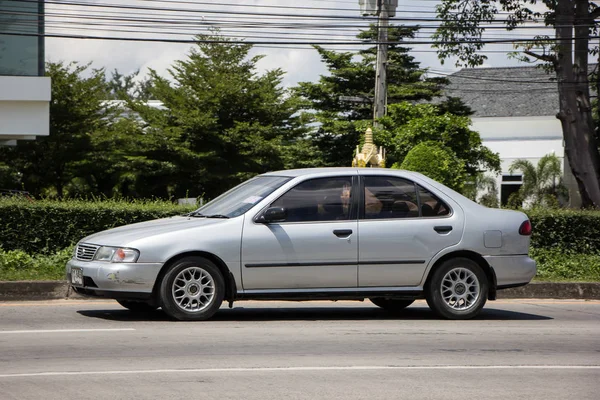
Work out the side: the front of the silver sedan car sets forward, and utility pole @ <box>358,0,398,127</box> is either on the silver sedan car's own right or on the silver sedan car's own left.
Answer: on the silver sedan car's own right

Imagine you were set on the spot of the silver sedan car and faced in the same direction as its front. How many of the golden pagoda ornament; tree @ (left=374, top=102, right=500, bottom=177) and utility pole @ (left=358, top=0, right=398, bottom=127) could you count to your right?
3

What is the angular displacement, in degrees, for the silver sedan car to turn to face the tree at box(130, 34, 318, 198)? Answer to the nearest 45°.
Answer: approximately 90° to its right

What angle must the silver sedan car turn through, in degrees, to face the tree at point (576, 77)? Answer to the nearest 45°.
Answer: approximately 135° to its right

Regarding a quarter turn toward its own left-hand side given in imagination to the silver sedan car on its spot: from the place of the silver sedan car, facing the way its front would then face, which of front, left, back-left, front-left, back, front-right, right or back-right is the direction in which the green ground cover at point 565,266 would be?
back-left

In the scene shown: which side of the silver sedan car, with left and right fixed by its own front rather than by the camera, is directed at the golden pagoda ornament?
right

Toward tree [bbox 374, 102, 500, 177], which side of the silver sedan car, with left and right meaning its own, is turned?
right

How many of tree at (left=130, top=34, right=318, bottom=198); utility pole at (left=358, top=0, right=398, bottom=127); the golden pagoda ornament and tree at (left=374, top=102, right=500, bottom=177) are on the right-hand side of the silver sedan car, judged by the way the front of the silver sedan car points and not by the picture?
4

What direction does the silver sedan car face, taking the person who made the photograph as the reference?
facing to the left of the viewer

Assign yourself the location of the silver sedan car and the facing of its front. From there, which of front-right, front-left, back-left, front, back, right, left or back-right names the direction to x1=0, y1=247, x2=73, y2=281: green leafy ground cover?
front-right

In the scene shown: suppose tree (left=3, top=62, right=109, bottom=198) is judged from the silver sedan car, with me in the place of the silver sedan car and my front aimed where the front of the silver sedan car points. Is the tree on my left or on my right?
on my right
